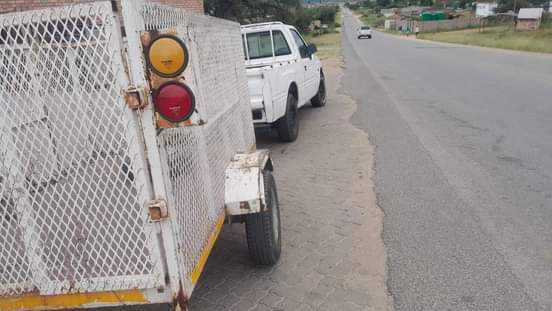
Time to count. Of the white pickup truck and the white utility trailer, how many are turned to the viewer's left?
0

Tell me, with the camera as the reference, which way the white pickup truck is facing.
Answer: facing away from the viewer and to the right of the viewer

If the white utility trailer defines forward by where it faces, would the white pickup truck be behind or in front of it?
in front

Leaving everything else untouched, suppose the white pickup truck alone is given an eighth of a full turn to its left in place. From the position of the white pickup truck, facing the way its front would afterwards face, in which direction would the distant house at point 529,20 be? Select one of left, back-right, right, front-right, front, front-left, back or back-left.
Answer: front-right

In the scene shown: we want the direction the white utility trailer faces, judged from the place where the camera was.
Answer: facing away from the viewer and to the right of the viewer

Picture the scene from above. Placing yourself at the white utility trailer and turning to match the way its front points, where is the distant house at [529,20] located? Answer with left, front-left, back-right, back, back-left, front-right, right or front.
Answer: front

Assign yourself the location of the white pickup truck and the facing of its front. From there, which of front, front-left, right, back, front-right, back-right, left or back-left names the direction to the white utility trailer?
back-right
